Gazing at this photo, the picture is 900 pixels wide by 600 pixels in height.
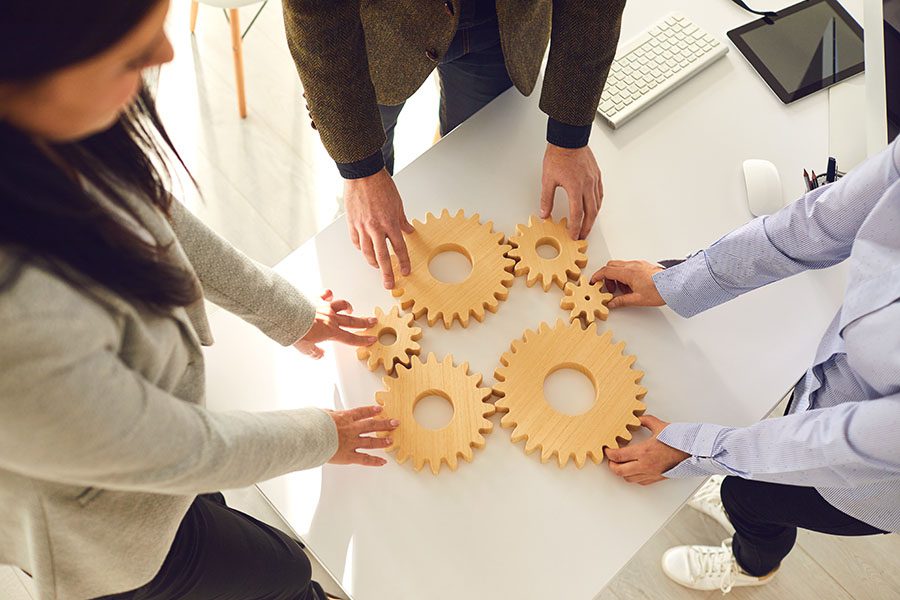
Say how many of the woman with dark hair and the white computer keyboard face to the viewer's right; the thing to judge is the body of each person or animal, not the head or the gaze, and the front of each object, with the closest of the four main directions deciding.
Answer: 1

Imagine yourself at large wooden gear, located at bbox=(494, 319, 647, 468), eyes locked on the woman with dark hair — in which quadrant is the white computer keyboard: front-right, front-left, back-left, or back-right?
back-right

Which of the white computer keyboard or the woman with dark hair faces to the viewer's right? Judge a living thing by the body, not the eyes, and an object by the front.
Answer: the woman with dark hair

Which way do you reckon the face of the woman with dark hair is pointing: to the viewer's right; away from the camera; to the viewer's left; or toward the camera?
to the viewer's right

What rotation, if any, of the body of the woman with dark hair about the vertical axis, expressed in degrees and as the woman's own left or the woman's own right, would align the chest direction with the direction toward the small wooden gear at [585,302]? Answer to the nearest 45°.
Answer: approximately 45° to the woman's own left

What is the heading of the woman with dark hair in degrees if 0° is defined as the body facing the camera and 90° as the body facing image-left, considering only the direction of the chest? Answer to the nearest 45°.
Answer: approximately 270°
